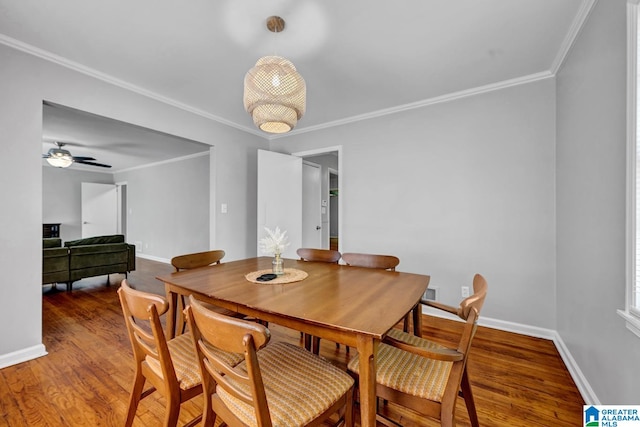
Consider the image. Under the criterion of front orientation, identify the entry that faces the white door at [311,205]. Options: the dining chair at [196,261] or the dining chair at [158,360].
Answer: the dining chair at [158,360]

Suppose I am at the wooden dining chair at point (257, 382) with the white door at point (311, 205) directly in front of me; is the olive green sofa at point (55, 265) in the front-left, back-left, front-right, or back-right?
front-left

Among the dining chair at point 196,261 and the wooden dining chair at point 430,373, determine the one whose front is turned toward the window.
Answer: the dining chair

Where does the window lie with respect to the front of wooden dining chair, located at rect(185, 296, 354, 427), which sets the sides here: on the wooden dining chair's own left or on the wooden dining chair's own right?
on the wooden dining chair's own right

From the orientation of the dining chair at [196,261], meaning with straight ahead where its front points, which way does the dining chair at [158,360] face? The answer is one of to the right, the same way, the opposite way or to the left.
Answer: to the left

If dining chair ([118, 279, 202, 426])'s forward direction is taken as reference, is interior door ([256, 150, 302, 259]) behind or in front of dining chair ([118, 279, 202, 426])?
in front

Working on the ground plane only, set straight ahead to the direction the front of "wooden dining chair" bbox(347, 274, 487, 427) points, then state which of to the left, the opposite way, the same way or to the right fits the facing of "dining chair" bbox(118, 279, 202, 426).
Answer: to the right

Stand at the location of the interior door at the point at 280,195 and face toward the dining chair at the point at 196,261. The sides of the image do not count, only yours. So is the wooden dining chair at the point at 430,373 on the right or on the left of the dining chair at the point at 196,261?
left

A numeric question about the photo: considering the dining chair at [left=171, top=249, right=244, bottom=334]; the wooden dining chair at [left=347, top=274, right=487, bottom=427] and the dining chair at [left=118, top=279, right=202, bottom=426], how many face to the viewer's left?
1

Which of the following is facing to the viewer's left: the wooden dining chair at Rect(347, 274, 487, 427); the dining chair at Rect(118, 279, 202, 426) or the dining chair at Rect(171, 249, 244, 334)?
the wooden dining chair

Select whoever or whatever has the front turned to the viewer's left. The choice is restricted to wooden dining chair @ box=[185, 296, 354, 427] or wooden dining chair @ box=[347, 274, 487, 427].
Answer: wooden dining chair @ box=[347, 274, 487, 427]

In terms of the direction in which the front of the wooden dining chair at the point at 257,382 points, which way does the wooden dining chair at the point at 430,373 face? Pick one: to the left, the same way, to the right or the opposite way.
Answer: to the left

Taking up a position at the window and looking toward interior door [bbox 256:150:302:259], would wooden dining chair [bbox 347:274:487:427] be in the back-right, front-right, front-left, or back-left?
front-left

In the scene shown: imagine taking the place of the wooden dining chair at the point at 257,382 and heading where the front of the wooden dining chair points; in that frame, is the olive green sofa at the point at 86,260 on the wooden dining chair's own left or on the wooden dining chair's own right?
on the wooden dining chair's own left

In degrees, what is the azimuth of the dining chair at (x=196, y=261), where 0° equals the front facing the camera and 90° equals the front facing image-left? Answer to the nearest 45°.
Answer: approximately 315°

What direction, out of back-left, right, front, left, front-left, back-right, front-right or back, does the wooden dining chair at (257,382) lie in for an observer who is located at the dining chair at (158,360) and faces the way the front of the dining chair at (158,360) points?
right

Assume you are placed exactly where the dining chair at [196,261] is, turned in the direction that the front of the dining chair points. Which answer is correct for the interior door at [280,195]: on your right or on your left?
on your left

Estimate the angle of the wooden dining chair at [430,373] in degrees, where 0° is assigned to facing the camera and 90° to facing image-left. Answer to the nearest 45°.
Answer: approximately 90°

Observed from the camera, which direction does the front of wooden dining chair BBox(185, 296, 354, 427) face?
facing away from the viewer and to the right of the viewer
